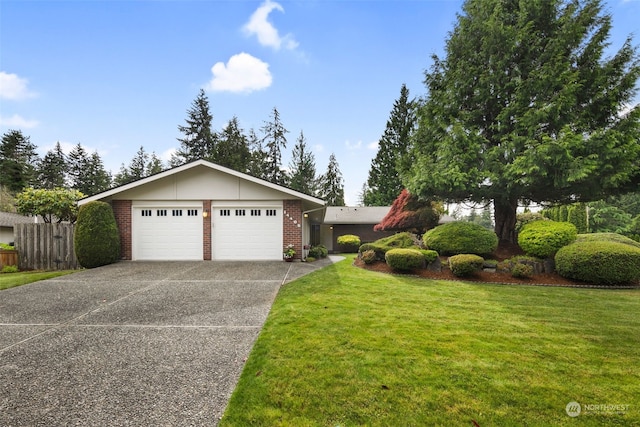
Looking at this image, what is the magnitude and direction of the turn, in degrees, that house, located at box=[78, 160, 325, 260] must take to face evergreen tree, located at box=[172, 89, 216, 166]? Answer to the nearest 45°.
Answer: approximately 180°

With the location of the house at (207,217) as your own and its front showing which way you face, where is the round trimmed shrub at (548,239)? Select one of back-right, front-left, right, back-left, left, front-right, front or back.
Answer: front-left

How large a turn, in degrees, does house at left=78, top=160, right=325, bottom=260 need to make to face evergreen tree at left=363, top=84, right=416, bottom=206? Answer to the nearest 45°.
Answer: approximately 135° to its left

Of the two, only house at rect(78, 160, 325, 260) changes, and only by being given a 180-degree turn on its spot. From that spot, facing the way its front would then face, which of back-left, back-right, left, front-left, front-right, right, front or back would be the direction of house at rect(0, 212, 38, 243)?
front-left

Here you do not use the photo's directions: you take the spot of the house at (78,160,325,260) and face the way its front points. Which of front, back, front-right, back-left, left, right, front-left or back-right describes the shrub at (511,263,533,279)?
front-left

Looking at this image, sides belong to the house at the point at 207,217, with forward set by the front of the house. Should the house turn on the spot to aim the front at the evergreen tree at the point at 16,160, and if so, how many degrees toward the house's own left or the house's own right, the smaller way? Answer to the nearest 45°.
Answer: approximately 135° to the house's own right

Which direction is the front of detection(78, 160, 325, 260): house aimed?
toward the camera

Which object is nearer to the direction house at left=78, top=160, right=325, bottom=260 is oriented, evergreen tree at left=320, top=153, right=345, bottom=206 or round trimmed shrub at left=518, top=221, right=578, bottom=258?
the round trimmed shrub

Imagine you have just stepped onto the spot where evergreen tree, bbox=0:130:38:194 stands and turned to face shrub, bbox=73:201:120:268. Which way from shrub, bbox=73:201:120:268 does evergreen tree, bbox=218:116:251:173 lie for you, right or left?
left

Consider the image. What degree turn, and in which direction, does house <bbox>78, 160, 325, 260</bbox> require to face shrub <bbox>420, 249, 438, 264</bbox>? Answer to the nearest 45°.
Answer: approximately 45° to its left

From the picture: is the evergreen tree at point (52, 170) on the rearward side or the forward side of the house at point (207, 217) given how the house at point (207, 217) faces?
on the rearward side

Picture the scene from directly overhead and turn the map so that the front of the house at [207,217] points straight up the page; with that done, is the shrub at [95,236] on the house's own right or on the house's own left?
on the house's own right
